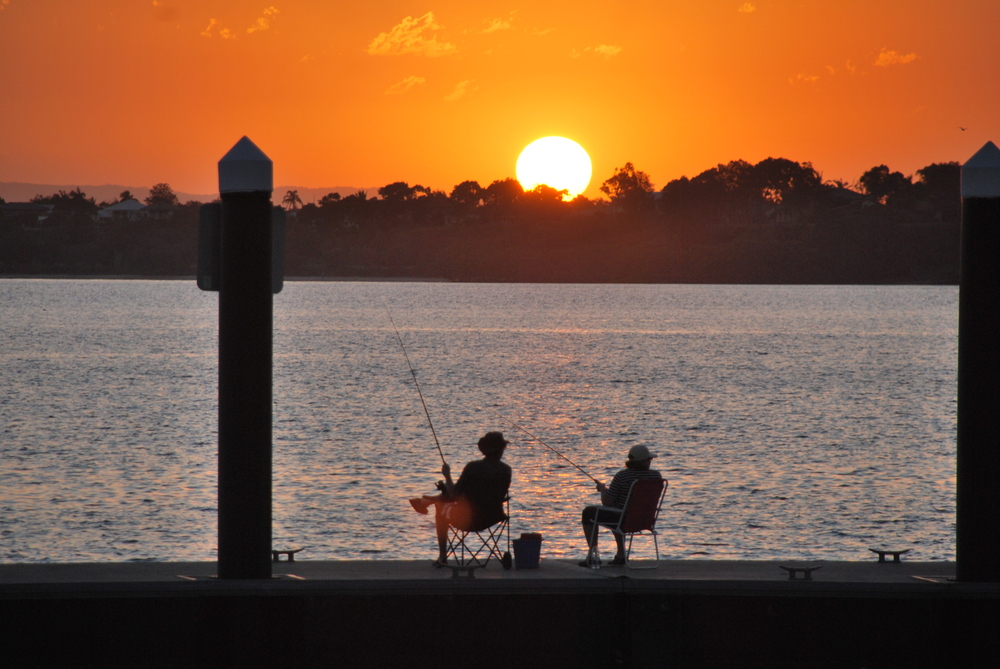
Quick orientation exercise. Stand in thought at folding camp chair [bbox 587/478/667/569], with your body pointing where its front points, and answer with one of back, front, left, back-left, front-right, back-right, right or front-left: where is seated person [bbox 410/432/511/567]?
front-left

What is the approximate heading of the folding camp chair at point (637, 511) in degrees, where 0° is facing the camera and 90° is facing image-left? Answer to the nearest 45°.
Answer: approximately 135°

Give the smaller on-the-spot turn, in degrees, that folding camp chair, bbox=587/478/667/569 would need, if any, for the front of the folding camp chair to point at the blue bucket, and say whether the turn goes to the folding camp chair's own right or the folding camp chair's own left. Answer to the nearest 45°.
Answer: approximately 90° to the folding camp chair's own left
